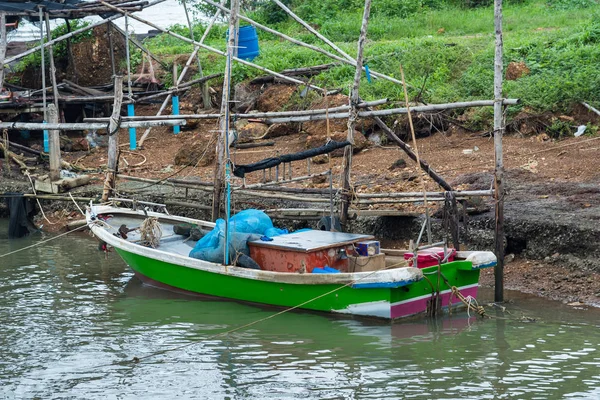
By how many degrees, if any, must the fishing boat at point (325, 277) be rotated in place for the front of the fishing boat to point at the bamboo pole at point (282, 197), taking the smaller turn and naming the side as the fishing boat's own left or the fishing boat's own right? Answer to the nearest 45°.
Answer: approximately 45° to the fishing boat's own right

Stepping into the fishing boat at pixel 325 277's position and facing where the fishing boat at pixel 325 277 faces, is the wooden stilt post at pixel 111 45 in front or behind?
in front

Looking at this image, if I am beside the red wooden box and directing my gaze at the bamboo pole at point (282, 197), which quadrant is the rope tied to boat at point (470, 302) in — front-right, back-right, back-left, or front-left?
back-right

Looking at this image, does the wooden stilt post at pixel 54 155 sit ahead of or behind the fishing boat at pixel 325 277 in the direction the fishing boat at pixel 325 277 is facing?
ahead

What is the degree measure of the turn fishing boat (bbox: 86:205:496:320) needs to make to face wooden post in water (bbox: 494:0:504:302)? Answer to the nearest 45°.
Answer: approximately 135° to its right

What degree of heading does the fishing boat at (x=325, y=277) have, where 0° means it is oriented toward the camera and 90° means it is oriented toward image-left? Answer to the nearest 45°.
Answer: approximately 135°

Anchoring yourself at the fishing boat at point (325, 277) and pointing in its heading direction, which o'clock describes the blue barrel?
The blue barrel is roughly at 1 o'clock from the fishing boat.

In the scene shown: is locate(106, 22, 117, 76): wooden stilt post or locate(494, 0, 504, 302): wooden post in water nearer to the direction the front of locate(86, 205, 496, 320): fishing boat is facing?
the wooden stilt post
